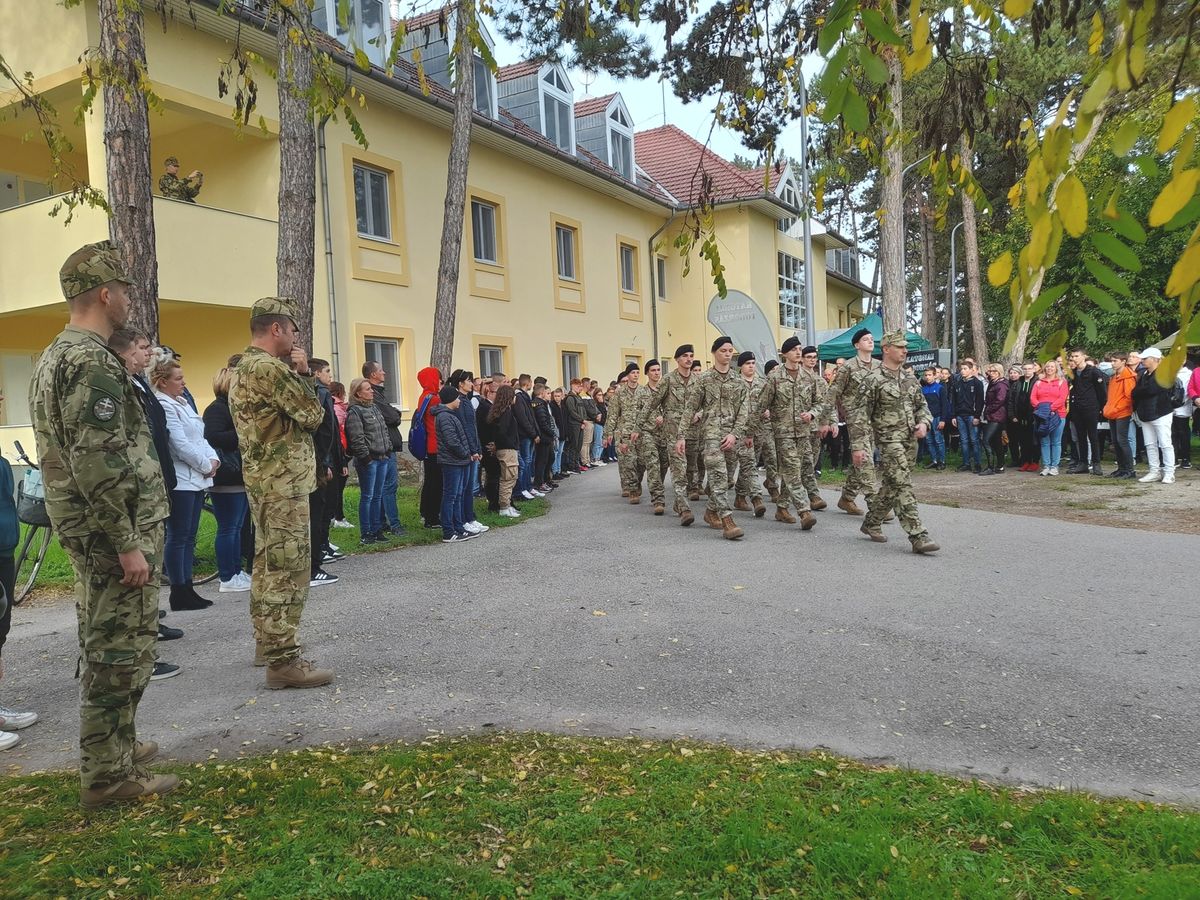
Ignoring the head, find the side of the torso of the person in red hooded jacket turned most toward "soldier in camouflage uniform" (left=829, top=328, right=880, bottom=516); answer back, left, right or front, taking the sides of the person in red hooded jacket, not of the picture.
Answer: front

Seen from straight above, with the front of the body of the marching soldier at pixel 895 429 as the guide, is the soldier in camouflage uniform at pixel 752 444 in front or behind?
behind

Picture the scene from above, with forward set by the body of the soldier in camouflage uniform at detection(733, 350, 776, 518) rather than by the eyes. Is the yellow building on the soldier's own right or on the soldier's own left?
on the soldier's own right

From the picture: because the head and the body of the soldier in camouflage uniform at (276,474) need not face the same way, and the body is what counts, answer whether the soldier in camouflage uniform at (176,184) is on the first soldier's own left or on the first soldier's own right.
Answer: on the first soldier's own left

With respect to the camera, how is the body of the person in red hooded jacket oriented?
to the viewer's right

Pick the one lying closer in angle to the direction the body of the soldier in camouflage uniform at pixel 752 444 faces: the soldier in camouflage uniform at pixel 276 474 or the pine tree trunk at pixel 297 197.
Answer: the soldier in camouflage uniform

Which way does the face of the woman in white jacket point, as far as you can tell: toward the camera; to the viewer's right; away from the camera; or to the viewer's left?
to the viewer's right

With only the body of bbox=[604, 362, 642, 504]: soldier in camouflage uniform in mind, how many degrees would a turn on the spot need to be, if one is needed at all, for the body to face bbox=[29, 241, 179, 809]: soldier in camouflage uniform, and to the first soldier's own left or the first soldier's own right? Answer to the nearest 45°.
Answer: approximately 45° to the first soldier's own right

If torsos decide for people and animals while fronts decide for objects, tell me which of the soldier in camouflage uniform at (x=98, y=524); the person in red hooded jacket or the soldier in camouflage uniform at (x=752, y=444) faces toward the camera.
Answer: the soldier in camouflage uniform at (x=752, y=444)

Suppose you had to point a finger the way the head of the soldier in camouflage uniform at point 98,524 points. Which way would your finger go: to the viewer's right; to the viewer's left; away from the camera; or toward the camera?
to the viewer's right

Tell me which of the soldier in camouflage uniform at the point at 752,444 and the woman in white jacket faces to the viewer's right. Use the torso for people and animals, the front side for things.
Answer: the woman in white jacket

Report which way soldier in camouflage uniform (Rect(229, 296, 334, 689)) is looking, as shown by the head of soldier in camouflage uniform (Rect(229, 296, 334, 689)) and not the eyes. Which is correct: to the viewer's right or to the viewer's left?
to the viewer's right

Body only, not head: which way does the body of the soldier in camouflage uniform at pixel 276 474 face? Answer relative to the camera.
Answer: to the viewer's right

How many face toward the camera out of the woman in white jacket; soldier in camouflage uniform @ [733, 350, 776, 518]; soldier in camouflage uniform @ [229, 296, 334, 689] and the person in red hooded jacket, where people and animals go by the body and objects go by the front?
1

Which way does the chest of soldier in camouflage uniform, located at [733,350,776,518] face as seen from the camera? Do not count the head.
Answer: toward the camera

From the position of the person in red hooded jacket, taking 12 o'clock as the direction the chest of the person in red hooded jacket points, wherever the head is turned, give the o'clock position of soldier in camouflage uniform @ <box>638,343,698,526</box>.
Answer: The soldier in camouflage uniform is roughly at 12 o'clock from the person in red hooded jacket.
